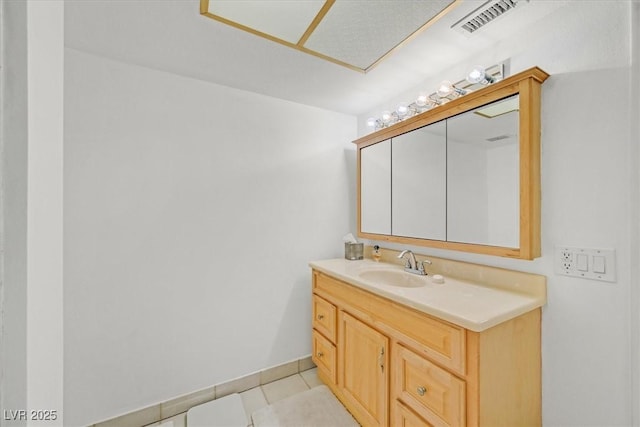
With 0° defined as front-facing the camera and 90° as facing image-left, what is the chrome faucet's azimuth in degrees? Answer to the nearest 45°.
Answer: approximately 45°

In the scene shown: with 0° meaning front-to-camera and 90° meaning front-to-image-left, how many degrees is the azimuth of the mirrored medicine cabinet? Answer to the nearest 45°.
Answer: approximately 45°

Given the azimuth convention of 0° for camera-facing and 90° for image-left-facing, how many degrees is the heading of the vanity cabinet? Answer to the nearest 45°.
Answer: approximately 45°

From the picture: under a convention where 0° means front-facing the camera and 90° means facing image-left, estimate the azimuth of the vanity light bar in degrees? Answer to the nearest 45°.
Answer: approximately 45°
